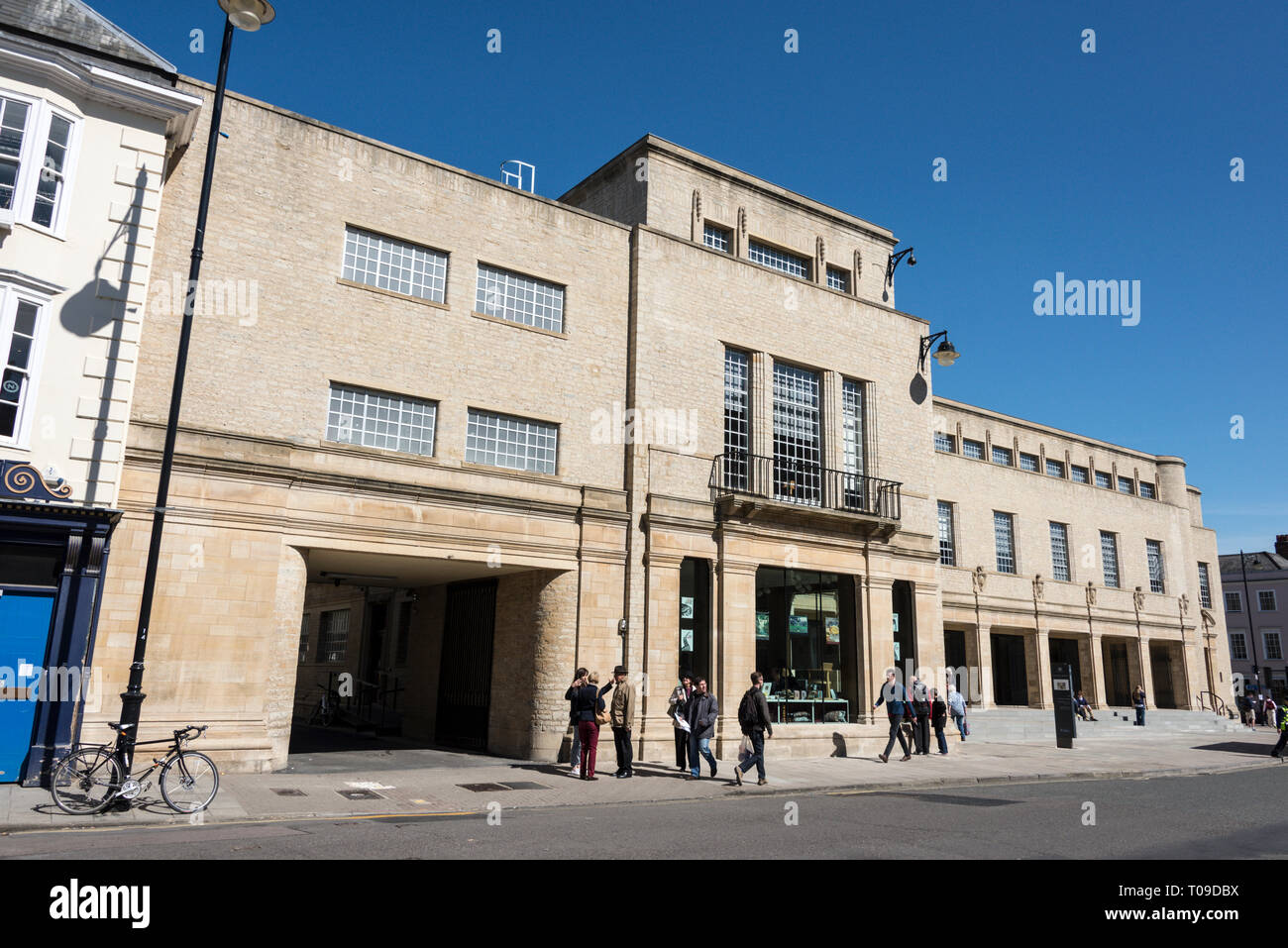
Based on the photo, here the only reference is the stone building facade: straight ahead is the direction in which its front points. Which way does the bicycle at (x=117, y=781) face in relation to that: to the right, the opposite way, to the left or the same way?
to the left

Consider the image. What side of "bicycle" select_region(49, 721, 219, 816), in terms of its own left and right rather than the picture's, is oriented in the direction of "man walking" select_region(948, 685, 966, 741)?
front

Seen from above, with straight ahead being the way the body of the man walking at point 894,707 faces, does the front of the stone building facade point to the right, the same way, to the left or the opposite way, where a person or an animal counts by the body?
to the left

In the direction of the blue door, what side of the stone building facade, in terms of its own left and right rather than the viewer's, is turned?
right

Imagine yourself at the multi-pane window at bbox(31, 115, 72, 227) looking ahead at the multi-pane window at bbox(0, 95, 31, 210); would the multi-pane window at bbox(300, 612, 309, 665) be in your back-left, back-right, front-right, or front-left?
back-right

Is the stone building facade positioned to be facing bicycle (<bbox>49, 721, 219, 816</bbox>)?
no

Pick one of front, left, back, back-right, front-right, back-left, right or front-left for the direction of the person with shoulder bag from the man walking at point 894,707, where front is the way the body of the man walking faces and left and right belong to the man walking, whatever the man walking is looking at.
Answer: front

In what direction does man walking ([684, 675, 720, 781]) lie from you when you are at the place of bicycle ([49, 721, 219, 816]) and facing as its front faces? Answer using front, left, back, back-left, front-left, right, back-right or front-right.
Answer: front

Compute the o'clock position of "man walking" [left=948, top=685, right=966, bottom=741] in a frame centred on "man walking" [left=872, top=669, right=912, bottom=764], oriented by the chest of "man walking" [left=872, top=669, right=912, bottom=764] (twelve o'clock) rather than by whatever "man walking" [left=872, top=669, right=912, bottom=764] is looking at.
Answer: "man walking" [left=948, top=685, right=966, bottom=741] is roughly at 5 o'clock from "man walking" [left=872, top=669, right=912, bottom=764].

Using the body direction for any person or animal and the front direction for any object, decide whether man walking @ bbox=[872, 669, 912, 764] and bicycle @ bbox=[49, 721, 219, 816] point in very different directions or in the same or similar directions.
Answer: very different directions

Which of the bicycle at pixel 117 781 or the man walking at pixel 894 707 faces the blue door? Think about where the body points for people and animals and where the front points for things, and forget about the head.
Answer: the man walking

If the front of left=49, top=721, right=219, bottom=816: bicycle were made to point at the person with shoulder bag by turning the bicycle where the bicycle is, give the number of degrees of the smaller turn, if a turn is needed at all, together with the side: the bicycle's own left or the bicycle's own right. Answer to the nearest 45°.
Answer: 0° — it already faces them

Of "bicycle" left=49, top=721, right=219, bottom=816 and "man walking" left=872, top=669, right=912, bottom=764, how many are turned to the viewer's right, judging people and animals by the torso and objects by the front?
1

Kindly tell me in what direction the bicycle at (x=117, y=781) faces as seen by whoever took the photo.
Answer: facing to the right of the viewer

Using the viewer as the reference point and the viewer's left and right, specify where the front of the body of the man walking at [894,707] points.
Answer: facing the viewer and to the left of the viewer

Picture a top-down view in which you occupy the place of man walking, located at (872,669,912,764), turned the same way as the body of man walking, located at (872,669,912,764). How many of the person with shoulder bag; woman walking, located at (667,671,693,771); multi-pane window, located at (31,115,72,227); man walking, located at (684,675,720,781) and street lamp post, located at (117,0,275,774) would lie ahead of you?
5

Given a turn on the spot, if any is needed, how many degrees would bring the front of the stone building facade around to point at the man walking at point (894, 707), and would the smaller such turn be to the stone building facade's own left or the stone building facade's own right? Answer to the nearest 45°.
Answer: approximately 45° to the stone building facade's own left
